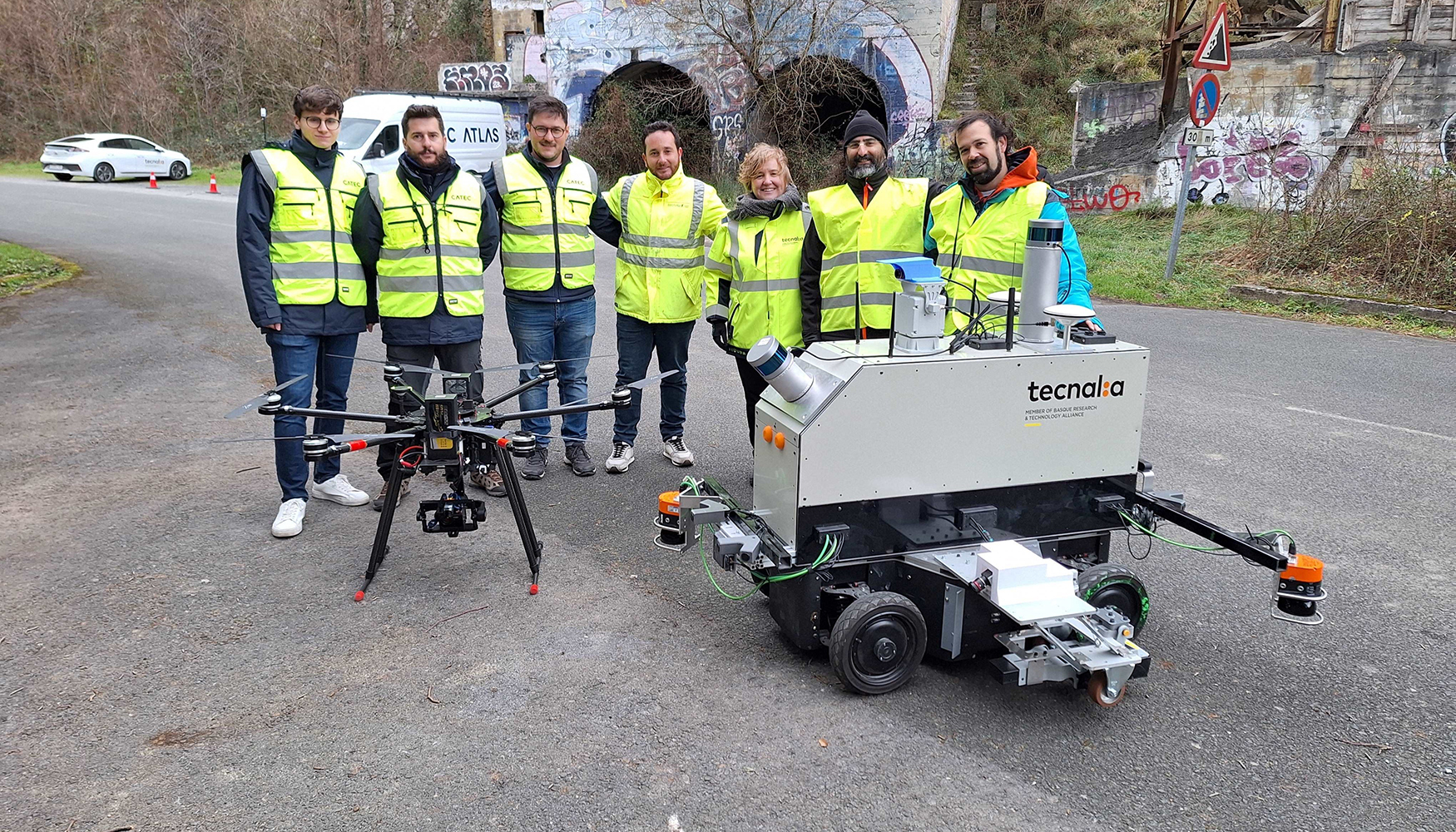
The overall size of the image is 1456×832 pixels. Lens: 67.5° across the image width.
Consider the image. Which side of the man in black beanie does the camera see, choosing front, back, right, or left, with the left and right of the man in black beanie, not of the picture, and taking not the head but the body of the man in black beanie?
front

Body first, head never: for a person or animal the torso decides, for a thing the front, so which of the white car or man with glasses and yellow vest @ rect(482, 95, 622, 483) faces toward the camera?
the man with glasses and yellow vest

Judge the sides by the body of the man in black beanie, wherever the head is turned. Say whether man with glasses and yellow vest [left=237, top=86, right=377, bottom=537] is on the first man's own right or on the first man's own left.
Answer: on the first man's own right

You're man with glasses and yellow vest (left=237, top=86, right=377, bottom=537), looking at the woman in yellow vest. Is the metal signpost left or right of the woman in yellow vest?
left

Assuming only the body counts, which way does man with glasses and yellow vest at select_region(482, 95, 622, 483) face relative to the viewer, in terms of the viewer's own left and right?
facing the viewer

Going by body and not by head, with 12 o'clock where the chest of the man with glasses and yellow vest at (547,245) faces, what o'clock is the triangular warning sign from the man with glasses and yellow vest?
The triangular warning sign is roughly at 8 o'clock from the man with glasses and yellow vest.

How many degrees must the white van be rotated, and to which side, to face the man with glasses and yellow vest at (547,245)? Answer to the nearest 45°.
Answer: approximately 45° to its left

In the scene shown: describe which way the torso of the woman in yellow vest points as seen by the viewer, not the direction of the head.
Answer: toward the camera

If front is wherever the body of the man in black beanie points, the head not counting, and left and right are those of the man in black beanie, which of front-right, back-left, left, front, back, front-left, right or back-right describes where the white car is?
back-right

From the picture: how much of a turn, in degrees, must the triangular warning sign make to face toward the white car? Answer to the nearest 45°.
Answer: approximately 45° to its right

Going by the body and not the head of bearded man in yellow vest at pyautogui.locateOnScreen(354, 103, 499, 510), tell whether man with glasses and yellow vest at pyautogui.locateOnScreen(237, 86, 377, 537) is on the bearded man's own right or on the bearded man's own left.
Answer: on the bearded man's own right

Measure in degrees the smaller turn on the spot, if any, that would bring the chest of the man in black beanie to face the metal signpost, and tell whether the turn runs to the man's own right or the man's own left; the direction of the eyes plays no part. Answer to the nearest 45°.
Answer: approximately 135° to the man's own left

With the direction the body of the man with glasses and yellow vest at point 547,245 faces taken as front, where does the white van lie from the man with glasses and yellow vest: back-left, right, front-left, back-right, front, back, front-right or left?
back

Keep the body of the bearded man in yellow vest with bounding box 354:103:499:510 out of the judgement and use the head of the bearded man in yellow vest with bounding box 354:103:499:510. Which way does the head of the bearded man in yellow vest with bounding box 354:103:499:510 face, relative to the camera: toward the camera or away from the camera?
toward the camera

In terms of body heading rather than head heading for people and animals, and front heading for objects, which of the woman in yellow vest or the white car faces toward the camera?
the woman in yellow vest
